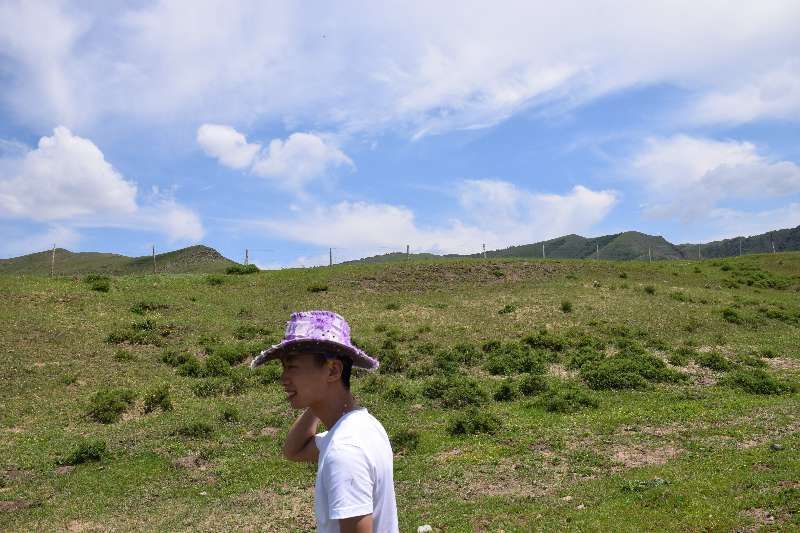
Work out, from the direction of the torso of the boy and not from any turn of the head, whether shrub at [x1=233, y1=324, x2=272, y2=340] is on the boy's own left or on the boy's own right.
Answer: on the boy's own right

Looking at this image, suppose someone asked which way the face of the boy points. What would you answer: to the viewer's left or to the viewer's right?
to the viewer's left

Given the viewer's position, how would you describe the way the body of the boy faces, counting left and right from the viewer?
facing to the left of the viewer

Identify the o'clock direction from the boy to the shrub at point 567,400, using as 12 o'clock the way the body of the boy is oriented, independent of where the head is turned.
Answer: The shrub is roughly at 4 o'clock from the boy.

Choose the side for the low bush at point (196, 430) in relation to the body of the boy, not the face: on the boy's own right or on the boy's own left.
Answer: on the boy's own right

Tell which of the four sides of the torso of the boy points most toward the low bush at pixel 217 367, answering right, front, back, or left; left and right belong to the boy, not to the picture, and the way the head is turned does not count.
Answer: right

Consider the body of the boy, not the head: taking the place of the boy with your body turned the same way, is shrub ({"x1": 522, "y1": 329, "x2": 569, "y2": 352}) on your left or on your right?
on your right

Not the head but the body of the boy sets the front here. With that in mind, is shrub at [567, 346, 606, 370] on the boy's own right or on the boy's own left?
on the boy's own right

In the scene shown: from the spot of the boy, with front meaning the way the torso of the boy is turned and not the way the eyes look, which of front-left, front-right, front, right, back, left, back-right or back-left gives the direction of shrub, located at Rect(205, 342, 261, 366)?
right

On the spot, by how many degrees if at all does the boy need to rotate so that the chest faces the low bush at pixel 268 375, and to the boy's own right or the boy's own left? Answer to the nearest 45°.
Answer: approximately 90° to the boy's own right

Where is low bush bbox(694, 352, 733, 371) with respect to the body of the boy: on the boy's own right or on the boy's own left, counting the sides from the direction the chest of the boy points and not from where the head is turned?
on the boy's own right

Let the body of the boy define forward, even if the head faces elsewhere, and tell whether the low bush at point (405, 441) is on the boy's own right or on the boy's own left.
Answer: on the boy's own right

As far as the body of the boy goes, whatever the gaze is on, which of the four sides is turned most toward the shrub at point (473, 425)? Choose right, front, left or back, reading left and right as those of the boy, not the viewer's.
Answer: right

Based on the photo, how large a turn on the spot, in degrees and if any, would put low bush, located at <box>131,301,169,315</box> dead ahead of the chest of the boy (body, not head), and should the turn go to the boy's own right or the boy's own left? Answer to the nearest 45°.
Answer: approximately 90° to the boy's own right
